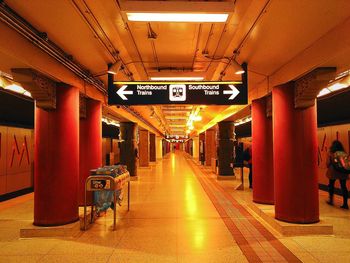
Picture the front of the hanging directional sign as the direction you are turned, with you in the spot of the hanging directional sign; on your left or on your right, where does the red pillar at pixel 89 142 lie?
on your right

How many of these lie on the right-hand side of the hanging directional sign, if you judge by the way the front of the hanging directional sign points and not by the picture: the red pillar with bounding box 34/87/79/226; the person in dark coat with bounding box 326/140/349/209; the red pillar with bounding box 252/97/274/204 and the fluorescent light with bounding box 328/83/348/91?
1

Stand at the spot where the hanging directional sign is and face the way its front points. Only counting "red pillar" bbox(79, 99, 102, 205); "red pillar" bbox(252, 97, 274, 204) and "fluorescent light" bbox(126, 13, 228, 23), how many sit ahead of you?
1

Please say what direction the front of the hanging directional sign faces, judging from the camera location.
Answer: facing the viewer

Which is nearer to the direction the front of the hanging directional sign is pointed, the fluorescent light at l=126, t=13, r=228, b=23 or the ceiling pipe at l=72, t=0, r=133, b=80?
the fluorescent light

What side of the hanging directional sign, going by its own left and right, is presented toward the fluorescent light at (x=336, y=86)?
left

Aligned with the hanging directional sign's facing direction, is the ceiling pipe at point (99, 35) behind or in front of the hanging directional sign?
in front

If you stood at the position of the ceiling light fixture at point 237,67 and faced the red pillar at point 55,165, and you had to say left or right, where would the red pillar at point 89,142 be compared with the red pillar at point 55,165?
right

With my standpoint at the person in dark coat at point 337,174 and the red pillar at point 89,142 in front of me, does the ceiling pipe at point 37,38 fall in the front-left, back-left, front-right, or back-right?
front-left

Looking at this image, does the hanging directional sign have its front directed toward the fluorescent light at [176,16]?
yes

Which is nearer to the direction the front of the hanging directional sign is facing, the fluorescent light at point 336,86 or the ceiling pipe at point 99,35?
the ceiling pipe

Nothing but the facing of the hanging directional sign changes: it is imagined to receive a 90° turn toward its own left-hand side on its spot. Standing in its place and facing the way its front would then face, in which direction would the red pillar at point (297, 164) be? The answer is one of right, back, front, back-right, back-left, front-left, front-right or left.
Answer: front

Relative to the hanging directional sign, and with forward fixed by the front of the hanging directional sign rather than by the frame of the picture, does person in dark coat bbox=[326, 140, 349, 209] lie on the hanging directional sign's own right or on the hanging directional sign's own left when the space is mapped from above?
on the hanging directional sign's own left

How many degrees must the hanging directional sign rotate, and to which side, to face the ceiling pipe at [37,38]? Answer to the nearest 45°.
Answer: approximately 45° to its right

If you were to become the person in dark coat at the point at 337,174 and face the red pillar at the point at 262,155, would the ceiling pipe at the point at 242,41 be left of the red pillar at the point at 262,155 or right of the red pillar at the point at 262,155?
left
